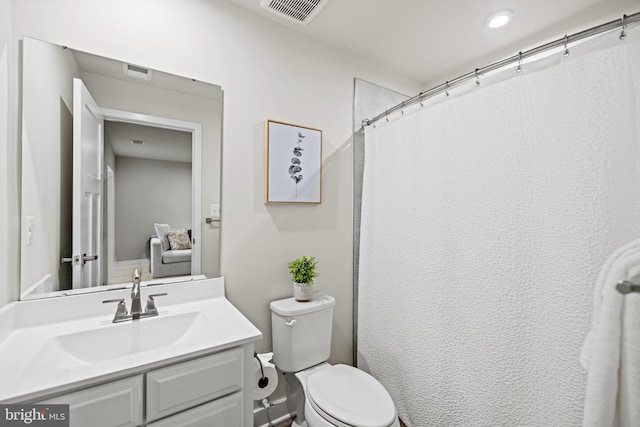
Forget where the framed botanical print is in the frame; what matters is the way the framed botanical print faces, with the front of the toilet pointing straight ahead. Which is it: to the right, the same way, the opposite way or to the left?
the same way

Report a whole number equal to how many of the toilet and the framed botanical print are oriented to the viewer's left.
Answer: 0

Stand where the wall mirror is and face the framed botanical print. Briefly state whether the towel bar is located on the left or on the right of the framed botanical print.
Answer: right

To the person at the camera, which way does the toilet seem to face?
facing the viewer and to the right of the viewer

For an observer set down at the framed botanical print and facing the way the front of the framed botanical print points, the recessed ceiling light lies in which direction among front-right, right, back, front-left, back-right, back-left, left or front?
front-left

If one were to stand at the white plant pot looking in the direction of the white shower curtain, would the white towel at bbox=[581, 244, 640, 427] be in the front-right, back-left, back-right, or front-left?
front-right

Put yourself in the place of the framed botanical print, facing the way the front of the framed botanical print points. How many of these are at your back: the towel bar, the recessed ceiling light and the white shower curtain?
0

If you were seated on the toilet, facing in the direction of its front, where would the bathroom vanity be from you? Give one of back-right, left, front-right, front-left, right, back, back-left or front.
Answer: right

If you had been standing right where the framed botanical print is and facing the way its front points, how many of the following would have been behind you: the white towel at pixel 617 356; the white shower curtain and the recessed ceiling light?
0

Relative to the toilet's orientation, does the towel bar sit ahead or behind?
ahead

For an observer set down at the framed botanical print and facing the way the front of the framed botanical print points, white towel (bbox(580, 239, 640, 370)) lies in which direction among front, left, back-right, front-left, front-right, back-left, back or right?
front
